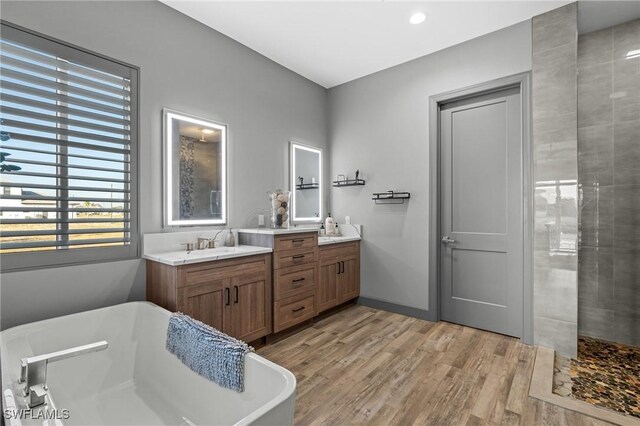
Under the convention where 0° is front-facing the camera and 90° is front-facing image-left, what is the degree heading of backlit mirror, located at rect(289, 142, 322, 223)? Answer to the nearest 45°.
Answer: approximately 315°

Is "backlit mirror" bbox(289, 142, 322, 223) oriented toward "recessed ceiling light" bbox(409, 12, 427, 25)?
yes

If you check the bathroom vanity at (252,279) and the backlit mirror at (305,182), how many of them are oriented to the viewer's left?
0

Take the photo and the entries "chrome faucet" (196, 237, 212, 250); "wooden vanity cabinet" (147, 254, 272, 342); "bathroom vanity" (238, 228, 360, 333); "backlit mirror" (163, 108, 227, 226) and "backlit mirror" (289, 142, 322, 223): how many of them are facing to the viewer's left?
0

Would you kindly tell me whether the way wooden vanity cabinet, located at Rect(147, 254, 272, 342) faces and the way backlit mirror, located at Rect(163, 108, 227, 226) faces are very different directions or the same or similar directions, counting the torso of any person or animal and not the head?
same or similar directions

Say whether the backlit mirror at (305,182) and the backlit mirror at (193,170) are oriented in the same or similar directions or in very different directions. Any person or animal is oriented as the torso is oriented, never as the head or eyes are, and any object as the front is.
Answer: same or similar directions

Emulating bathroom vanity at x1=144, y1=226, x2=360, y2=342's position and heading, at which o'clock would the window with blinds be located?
The window with blinds is roughly at 4 o'clock from the bathroom vanity.

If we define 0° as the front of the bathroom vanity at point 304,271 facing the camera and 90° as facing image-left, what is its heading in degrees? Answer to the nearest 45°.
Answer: approximately 315°

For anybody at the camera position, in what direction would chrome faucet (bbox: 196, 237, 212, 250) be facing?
facing the viewer and to the right of the viewer

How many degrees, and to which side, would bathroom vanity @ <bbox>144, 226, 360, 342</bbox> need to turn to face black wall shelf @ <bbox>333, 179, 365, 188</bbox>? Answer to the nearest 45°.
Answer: approximately 90° to its left
